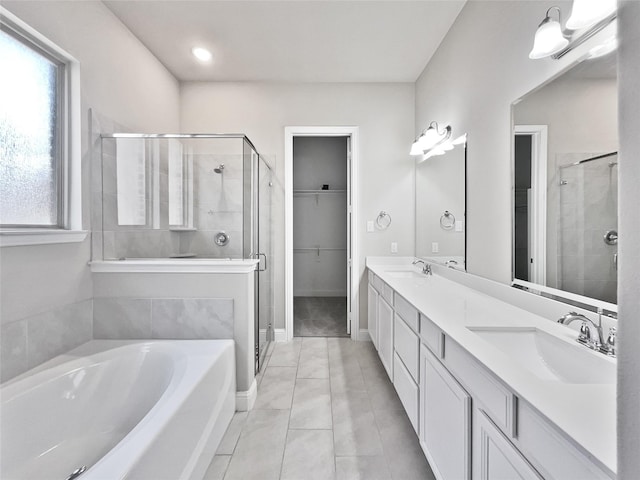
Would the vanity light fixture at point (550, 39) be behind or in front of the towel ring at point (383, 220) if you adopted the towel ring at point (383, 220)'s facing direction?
in front

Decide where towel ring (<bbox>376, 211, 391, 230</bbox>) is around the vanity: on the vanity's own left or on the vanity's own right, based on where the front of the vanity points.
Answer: on the vanity's own right

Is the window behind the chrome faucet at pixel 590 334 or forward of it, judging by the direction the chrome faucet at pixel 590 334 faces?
forward

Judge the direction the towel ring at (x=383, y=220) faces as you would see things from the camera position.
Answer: facing the viewer

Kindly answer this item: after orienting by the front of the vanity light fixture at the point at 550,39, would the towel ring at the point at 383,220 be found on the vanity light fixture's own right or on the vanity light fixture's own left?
on the vanity light fixture's own right

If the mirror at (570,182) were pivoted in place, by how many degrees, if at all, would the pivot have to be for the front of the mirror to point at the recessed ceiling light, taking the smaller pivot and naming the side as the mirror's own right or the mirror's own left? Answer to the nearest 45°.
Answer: approximately 45° to the mirror's own right

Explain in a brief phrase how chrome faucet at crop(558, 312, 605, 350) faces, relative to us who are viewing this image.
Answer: facing the viewer and to the left of the viewer

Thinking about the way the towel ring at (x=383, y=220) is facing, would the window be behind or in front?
in front

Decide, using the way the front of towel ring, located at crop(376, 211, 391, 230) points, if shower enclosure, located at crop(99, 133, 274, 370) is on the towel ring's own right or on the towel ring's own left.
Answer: on the towel ring's own right

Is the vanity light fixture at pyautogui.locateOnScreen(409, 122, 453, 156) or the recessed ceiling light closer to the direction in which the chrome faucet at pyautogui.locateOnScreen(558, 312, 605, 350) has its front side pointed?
the recessed ceiling light

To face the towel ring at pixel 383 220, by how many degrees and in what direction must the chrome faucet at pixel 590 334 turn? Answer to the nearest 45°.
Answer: approximately 90° to its right
